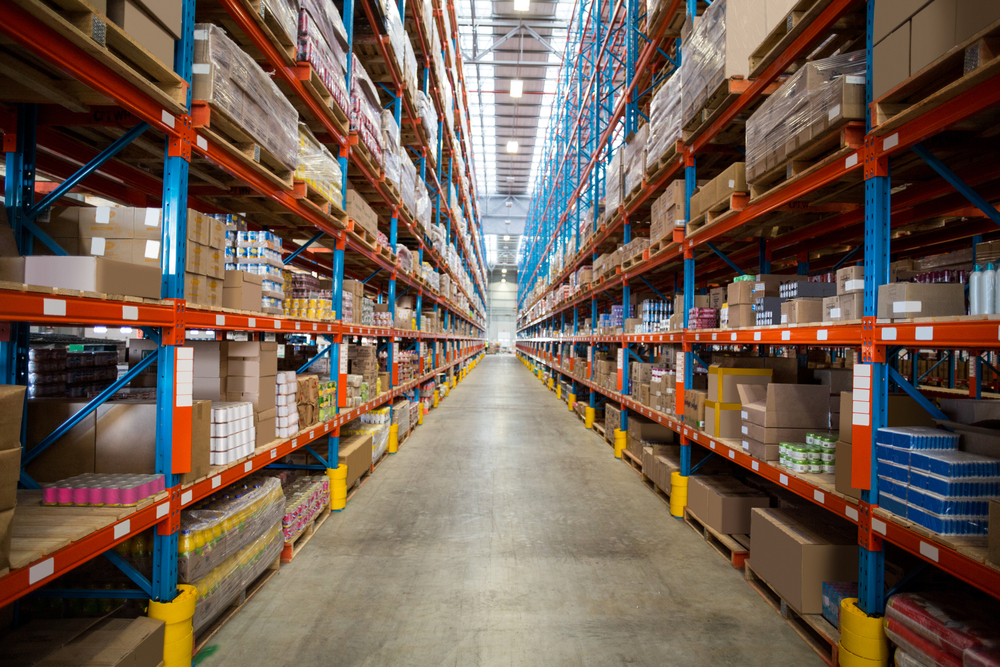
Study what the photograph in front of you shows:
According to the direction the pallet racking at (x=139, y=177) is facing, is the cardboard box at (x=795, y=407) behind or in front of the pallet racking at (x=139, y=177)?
in front

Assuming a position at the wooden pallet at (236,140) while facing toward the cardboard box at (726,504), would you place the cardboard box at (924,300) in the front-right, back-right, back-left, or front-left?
front-right

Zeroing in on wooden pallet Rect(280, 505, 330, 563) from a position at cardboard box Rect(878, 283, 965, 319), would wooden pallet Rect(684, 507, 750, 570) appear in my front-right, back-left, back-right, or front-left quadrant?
front-right

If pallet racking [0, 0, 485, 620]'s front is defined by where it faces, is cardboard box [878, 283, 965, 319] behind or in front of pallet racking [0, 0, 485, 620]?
in front

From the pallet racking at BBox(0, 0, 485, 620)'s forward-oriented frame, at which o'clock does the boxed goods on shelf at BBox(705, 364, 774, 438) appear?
The boxed goods on shelf is roughly at 12 o'clock from the pallet racking.

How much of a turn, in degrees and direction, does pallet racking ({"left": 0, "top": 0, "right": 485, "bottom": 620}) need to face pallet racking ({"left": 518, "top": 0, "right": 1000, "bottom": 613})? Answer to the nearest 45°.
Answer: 0° — it already faces it

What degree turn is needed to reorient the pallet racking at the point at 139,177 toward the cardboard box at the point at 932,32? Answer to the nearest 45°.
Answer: approximately 45° to its right

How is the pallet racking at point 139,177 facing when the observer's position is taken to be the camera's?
facing to the right of the viewer

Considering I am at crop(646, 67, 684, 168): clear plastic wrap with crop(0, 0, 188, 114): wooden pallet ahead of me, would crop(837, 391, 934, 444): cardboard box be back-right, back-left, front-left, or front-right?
front-left

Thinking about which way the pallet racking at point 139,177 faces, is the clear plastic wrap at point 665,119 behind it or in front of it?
in front

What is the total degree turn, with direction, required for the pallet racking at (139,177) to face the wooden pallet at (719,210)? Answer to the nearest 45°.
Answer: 0° — it already faces it

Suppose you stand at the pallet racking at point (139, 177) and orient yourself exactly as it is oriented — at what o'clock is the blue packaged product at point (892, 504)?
The blue packaged product is roughly at 1 o'clock from the pallet racking.

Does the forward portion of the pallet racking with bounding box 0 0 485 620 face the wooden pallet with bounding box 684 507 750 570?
yes

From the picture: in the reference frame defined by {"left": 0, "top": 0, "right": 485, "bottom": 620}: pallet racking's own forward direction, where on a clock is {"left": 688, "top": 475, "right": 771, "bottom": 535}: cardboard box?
The cardboard box is roughly at 12 o'clock from the pallet racking.
